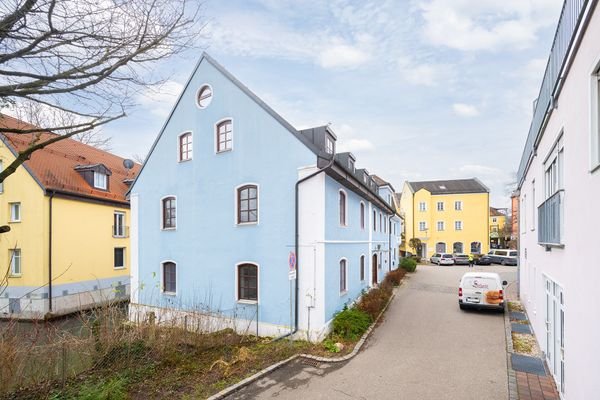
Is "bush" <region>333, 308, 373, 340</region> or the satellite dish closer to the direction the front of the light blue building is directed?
the bush

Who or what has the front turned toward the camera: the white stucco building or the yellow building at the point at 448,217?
the yellow building

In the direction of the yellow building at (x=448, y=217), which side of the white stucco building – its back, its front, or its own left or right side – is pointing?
right

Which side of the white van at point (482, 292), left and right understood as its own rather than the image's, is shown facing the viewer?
back

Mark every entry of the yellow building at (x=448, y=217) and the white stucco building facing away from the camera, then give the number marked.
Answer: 0

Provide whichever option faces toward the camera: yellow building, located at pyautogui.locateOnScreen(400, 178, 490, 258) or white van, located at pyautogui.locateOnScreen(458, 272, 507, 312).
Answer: the yellow building

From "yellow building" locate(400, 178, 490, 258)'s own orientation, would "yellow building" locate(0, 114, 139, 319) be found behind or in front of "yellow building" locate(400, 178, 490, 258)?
in front

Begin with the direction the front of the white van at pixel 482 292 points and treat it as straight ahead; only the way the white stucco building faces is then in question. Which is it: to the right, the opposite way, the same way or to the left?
to the left

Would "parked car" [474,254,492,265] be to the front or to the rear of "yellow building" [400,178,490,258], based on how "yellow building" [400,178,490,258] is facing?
to the front

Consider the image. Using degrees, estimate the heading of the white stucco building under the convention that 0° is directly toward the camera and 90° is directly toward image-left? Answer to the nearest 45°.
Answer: approximately 90°

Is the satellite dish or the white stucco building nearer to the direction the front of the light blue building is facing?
the white stucco building

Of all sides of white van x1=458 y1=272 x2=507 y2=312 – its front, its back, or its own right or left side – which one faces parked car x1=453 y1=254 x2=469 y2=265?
front
